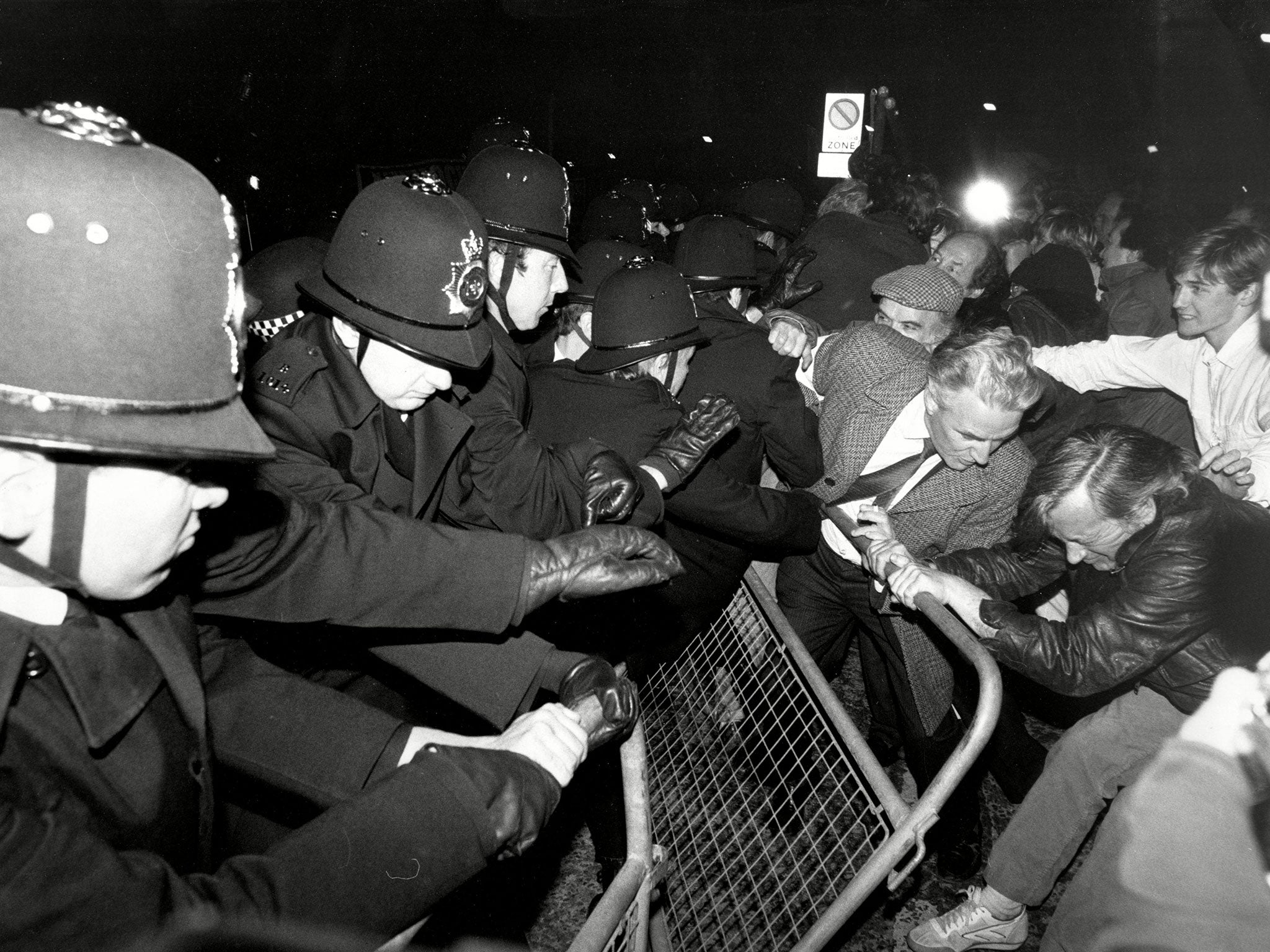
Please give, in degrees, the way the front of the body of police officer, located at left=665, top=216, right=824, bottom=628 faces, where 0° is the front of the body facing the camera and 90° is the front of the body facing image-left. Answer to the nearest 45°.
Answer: approximately 225°

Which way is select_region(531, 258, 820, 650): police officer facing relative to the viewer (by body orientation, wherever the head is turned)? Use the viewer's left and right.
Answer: facing away from the viewer and to the right of the viewer

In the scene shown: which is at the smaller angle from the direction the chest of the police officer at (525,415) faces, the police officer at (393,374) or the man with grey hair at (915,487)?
the man with grey hair

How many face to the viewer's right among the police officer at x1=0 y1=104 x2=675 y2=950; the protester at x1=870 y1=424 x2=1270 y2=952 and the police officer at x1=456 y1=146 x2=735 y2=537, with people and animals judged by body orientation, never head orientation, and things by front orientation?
2

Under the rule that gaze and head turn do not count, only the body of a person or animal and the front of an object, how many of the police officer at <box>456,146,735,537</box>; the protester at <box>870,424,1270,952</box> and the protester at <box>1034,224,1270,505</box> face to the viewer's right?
1

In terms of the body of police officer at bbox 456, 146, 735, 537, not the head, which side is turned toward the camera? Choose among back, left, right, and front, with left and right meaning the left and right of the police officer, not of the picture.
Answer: right

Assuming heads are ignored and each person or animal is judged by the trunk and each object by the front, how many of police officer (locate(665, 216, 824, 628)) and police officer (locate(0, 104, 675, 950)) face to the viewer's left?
0

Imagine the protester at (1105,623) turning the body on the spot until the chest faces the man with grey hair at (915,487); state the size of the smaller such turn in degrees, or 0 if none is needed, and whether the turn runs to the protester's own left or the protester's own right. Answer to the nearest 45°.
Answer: approximately 45° to the protester's own right

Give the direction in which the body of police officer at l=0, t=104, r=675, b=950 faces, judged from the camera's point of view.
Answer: to the viewer's right

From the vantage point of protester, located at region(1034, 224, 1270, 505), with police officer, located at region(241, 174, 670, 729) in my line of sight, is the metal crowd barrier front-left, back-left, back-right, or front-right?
front-left

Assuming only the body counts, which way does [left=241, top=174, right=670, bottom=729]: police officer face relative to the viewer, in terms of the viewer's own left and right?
facing the viewer and to the right of the viewer

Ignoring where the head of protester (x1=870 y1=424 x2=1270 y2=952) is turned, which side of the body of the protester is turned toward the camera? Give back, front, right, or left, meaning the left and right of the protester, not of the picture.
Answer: left

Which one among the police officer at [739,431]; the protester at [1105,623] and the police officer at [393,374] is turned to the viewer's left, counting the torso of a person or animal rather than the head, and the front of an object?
the protester

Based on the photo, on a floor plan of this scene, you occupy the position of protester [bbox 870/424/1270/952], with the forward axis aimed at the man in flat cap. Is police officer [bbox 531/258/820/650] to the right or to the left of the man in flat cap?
left

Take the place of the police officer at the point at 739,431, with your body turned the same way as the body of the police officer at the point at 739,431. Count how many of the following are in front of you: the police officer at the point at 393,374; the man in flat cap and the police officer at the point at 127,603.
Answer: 1

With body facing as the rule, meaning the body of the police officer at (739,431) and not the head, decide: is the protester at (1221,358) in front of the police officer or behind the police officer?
in front
